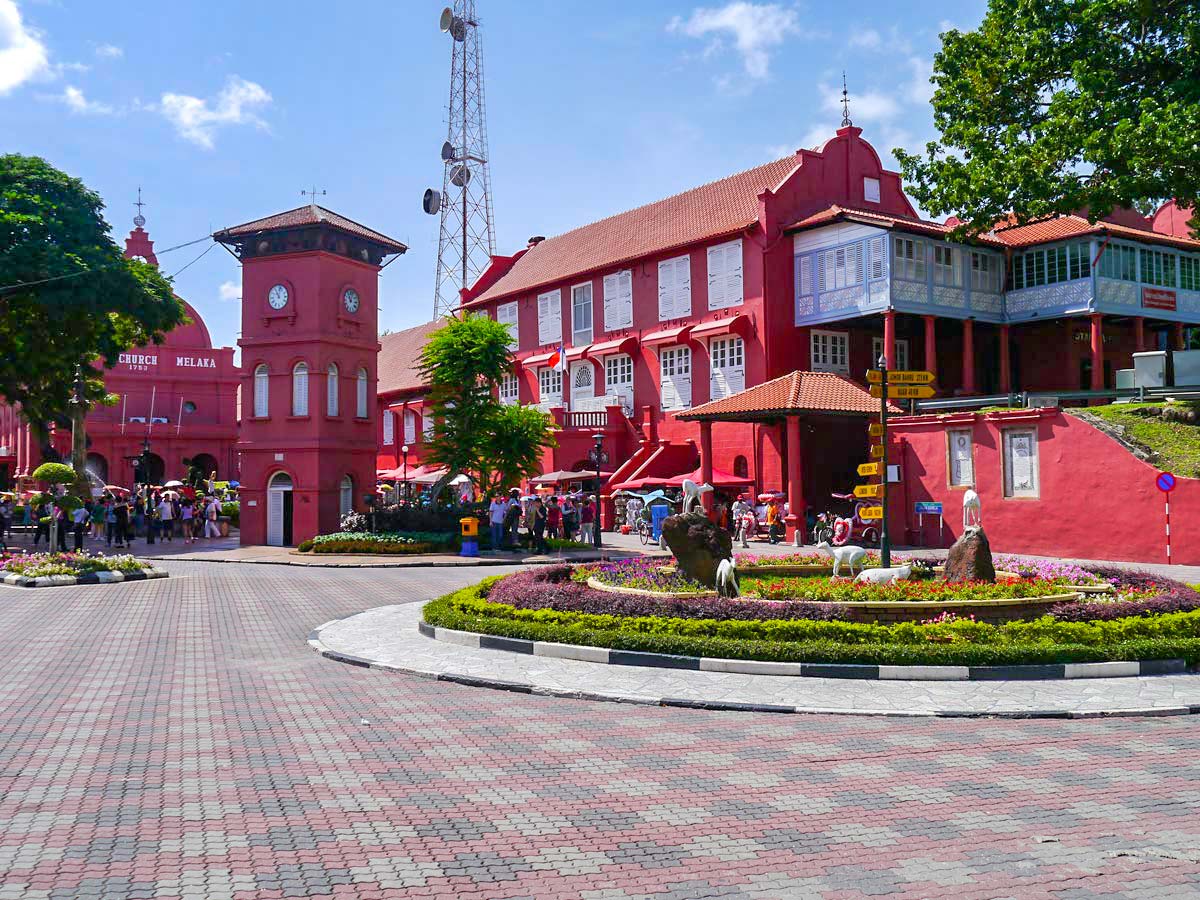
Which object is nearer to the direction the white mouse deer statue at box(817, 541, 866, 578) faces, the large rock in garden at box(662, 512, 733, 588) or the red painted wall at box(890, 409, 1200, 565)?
the large rock in garden

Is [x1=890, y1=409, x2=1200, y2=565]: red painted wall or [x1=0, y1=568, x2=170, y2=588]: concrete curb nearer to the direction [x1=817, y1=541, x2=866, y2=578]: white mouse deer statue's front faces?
the concrete curb

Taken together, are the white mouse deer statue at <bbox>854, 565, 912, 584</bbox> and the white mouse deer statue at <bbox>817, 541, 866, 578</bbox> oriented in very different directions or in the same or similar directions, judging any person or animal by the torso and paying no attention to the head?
very different directions

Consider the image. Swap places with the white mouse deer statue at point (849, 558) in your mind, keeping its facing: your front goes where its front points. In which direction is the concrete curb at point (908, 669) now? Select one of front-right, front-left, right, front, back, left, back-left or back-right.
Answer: left

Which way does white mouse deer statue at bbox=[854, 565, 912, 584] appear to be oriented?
to the viewer's right

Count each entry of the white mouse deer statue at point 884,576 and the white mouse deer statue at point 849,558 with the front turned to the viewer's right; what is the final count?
1

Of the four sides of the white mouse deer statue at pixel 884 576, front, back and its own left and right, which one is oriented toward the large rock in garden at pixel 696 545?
back

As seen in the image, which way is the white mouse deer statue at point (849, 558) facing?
to the viewer's left

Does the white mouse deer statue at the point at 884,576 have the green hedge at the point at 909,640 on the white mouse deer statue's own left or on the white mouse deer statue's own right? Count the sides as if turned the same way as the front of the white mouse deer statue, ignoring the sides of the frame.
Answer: on the white mouse deer statue's own right
